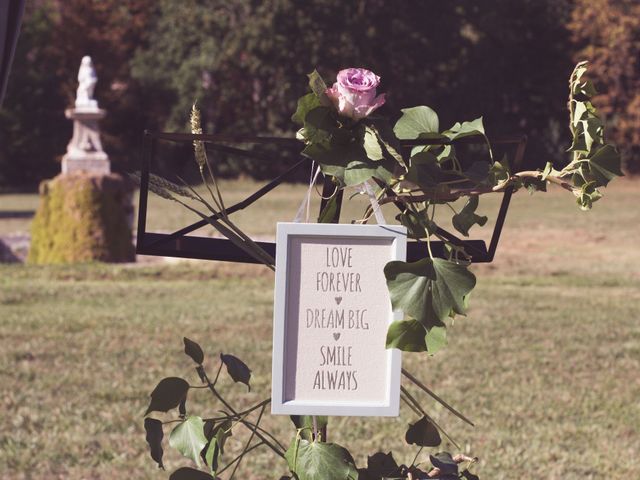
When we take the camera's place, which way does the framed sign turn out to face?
facing the viewer

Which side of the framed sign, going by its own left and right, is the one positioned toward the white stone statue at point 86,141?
back

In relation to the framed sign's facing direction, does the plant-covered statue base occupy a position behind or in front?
behind
